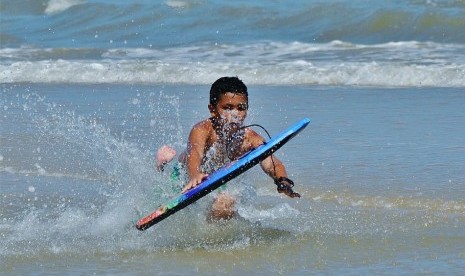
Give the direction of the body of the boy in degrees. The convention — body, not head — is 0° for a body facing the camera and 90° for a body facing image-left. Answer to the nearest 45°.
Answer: approximately 315°
